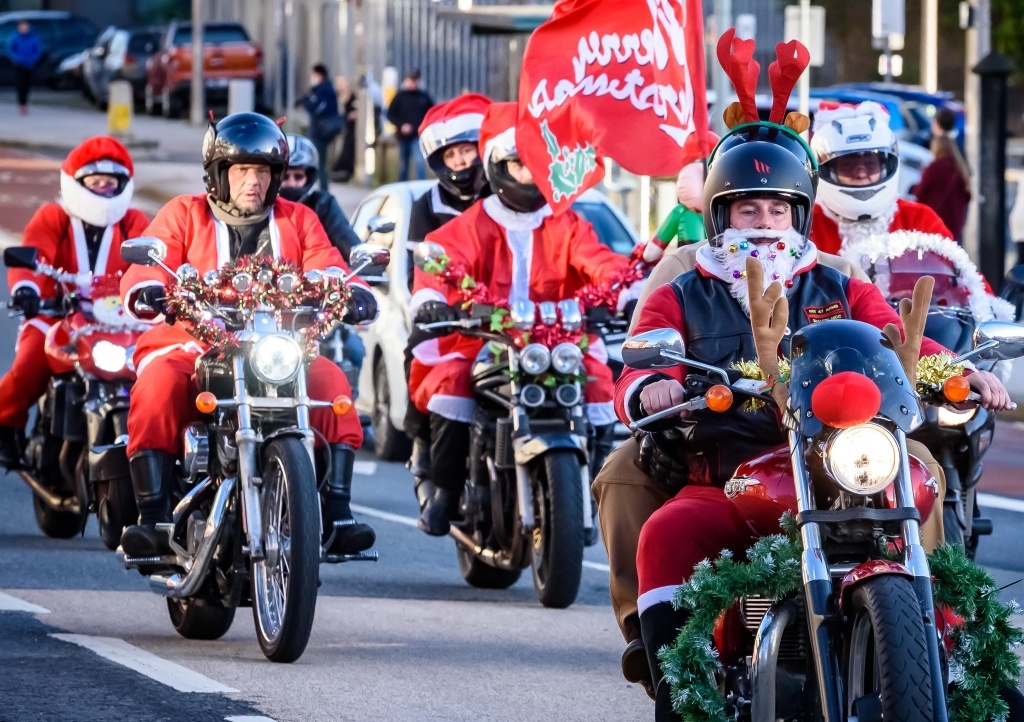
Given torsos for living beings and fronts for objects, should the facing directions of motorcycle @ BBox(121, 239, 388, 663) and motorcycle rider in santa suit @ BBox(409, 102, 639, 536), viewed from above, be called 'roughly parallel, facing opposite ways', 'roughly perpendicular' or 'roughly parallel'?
roughly parallel

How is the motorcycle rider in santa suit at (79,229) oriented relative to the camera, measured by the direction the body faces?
toward the camera

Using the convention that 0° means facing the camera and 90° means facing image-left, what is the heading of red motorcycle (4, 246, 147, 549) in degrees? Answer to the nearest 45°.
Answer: approximately 315°

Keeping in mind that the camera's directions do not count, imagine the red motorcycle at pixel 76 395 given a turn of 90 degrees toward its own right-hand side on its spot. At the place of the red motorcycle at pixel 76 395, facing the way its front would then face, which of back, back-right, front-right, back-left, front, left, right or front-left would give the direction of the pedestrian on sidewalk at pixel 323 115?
back-right

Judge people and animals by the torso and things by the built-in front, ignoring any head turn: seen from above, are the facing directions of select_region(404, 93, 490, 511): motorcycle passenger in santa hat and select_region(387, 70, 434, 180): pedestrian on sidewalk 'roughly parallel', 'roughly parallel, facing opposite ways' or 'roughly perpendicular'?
roughly parallel

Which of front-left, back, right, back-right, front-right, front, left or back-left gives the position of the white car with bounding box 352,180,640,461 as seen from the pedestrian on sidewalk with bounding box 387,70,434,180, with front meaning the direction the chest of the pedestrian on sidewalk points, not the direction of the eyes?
front

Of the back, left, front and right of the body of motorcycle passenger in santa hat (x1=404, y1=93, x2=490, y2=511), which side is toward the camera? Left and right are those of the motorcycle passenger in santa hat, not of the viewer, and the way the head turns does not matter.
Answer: front

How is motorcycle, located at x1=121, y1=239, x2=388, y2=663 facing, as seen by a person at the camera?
facing the viewer

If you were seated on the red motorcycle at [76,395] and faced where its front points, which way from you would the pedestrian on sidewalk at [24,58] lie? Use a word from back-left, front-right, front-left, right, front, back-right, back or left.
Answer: back-left

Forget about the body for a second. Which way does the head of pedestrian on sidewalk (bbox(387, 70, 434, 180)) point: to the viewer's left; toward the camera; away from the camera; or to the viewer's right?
toward the camera

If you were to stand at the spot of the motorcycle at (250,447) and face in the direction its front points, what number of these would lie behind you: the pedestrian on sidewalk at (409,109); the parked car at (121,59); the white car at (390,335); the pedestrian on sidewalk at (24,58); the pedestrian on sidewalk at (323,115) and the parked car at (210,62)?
6

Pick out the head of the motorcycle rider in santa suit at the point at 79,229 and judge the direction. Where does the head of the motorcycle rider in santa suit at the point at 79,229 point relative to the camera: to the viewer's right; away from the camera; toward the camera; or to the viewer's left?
toward the camera

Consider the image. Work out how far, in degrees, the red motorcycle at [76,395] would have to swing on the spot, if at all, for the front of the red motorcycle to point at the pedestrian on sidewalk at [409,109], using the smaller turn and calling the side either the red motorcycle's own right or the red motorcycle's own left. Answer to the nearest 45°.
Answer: approximately 135° to the red motorcycle's own left

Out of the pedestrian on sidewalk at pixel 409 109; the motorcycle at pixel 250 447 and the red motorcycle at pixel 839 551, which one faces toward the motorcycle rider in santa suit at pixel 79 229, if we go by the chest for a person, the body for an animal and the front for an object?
the pedestrian on sidewalk

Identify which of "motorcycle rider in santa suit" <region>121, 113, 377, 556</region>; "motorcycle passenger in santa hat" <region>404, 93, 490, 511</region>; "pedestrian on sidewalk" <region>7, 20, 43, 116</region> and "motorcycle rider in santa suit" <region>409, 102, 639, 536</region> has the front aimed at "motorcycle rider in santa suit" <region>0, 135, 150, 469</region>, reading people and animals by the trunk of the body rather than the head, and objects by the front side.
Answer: the pedestrian on sidewalk

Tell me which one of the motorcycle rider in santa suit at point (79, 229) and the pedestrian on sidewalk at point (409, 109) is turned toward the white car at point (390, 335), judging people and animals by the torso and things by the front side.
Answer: the pedestrian on sidewalk

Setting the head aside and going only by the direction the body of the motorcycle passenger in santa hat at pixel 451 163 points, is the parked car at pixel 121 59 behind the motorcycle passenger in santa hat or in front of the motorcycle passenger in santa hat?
behind

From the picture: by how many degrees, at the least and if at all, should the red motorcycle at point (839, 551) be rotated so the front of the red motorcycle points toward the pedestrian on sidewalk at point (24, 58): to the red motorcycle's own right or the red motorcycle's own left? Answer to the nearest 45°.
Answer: approximately 180°
